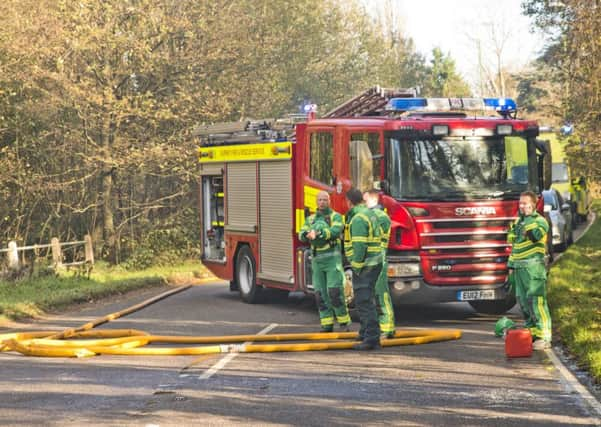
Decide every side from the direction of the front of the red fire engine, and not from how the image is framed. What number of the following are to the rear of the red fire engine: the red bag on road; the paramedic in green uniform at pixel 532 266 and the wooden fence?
1

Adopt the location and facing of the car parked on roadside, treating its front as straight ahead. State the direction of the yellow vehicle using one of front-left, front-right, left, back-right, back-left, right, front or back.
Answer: back-right

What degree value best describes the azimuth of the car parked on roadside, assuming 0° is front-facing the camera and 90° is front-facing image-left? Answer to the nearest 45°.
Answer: approximately 45°

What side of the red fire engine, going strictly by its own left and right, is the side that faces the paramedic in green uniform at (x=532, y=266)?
front

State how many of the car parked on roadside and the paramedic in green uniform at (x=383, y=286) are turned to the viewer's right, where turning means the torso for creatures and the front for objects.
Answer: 0

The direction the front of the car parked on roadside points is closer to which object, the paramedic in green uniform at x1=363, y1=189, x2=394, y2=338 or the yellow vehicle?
the paramedic in green uniform

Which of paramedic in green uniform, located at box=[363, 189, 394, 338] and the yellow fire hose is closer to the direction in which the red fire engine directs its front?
the paramedic in green uniform

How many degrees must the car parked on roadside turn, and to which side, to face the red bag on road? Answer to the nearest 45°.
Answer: approximately 45° to its left
